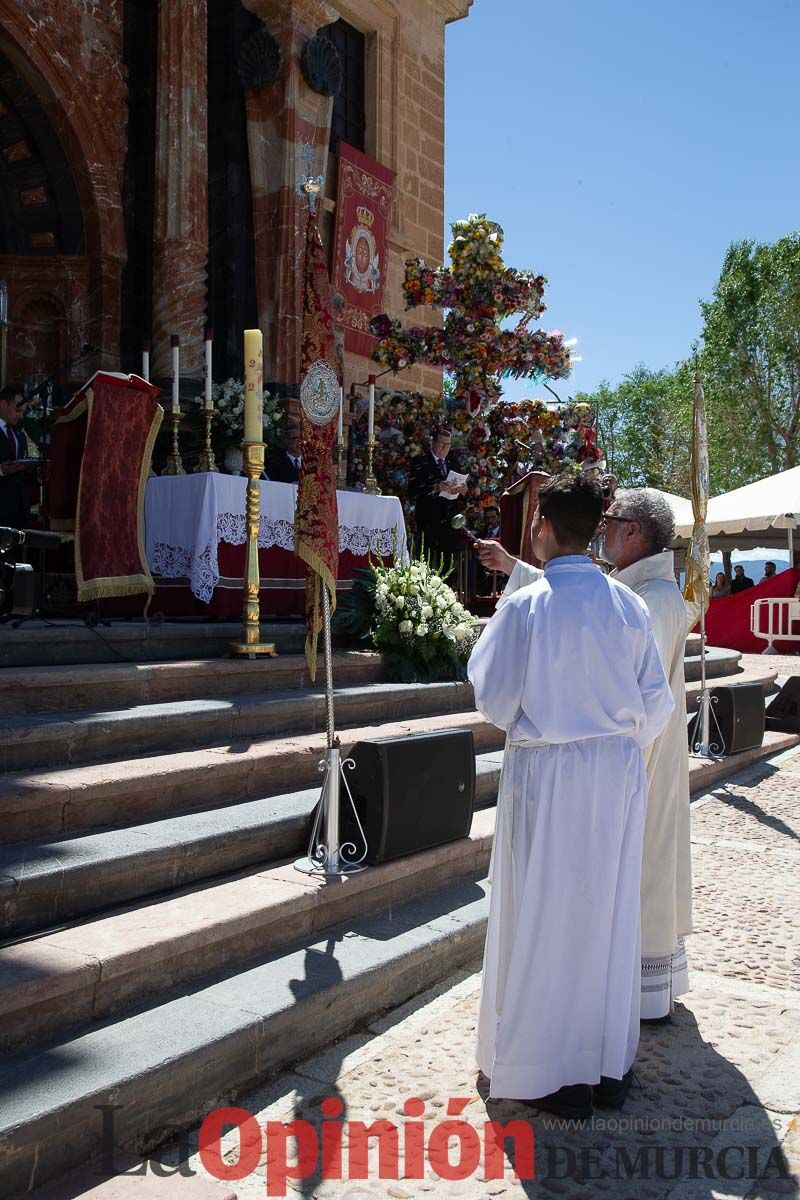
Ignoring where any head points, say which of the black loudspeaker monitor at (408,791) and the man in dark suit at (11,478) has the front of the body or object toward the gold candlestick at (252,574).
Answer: the man in dark suit

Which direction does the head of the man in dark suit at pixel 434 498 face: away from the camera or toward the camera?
toward the camera

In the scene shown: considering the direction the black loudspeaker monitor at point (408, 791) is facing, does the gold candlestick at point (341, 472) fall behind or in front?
behind

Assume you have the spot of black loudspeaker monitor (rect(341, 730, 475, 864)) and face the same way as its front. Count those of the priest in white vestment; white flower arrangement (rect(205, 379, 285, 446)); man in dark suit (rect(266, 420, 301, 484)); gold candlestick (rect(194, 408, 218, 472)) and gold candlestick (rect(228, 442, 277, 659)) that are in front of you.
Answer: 1

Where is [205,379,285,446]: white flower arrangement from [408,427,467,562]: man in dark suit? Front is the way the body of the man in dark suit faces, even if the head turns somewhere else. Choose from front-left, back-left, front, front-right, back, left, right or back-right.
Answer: right

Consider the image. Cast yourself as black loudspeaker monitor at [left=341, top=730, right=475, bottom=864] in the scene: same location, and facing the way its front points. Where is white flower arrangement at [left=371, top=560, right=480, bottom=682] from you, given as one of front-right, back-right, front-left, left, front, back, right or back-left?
back-left

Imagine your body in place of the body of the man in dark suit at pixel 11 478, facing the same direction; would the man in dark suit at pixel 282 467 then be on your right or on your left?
on your left

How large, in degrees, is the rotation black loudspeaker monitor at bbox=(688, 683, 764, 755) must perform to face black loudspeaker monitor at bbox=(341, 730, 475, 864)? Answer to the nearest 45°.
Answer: approximately 45° to its right

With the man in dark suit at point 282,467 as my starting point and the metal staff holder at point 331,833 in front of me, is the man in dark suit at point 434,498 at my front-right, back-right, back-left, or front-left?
back-left

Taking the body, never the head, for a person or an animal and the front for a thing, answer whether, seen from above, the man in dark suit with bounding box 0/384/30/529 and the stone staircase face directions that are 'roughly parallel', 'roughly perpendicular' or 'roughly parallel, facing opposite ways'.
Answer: roughly parallel

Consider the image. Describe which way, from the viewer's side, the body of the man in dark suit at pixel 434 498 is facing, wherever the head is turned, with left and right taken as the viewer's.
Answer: facing the viewer and to the right of the viewer

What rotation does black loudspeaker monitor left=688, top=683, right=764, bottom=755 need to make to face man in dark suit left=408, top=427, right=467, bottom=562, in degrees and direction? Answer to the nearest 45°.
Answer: approximately 135° to its right

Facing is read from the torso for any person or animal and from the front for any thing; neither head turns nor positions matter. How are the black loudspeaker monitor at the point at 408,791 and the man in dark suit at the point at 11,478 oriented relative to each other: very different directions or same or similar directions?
same or similar directions

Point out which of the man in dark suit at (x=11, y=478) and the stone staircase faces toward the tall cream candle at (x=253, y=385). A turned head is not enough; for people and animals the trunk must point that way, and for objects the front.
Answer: the man in dark suit

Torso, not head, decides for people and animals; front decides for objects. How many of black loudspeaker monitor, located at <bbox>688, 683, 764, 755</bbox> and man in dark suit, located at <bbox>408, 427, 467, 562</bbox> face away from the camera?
0
